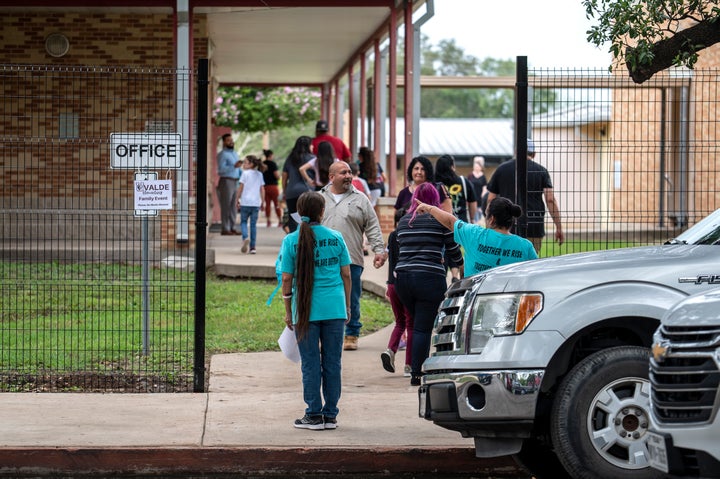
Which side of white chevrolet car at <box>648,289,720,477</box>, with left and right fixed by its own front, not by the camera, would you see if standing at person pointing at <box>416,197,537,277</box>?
right

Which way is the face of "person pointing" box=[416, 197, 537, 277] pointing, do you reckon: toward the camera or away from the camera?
away from the camera

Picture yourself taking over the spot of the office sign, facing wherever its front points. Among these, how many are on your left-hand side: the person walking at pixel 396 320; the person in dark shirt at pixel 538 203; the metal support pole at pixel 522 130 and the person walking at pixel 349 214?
4

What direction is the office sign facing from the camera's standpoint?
toward the camera

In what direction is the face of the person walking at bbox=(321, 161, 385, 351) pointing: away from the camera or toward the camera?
toward the camera

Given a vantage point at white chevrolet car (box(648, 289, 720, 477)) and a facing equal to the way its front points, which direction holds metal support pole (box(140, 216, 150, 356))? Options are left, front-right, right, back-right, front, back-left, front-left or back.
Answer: right

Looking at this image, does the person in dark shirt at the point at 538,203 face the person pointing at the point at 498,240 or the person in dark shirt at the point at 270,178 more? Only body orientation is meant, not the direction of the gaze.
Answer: the person in dark shirt

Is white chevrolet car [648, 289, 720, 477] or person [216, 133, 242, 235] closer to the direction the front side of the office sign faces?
the white chevrolet car

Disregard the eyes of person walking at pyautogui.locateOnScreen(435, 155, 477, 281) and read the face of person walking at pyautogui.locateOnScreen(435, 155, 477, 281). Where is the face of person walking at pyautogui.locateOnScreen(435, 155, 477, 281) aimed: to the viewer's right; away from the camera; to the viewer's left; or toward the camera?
away from the camera

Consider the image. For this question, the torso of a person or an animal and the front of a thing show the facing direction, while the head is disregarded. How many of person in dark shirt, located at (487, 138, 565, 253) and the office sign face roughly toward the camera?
1

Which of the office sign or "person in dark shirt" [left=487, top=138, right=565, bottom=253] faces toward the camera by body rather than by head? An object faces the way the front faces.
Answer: the office sign

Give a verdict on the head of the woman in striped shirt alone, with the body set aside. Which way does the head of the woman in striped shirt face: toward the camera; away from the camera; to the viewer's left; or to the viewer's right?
away from the camera

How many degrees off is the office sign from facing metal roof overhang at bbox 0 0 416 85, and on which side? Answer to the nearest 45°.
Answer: approximately 180°

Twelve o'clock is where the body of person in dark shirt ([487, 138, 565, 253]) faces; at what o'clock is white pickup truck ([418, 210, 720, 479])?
The white pickup truck is roughly at 6 o'clock from the person in dark shirt.

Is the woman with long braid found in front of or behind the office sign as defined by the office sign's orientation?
in front

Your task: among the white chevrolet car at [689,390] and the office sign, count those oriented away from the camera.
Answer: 0

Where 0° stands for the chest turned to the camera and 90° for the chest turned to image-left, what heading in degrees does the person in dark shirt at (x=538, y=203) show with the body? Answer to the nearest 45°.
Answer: approximately 180°

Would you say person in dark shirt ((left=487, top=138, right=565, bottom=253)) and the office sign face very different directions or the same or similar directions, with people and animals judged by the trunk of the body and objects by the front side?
very different directions

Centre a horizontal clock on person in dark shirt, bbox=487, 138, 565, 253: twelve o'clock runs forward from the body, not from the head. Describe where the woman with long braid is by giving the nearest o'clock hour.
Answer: The woman with long braid is roughly at 7 o'clock from the person in dark shirt.

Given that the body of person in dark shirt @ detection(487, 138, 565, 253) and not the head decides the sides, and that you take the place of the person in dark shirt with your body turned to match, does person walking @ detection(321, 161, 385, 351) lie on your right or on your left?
on your left
